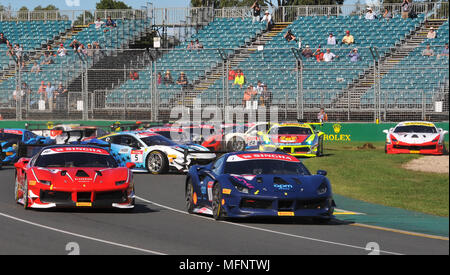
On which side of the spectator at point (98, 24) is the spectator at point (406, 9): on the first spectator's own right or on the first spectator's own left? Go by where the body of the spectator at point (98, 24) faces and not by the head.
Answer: on the first spectator's own left

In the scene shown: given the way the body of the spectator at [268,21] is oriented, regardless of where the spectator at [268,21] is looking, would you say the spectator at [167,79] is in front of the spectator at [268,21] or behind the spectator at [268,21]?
in front

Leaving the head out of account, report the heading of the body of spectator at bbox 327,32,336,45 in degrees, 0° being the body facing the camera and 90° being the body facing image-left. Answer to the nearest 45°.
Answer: approximately 0°

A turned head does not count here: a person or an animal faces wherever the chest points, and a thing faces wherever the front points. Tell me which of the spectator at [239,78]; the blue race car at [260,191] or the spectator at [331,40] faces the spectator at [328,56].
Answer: the spectator at [331,40]

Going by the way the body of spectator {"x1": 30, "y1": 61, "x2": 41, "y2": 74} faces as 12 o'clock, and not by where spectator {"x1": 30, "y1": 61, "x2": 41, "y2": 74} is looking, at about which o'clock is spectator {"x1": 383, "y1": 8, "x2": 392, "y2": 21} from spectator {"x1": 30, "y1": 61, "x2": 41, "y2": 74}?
spectator {"x1": 383, "y1": 8, "x2": 392, "y2": 21} is roughly at 9 o'clock from spectator {"x1": 30, "y1": 61, "x2": 41, "y2": 74}.

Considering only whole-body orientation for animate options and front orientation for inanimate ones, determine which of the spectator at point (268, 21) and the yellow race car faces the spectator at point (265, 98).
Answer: the spectator at point (268, 21)

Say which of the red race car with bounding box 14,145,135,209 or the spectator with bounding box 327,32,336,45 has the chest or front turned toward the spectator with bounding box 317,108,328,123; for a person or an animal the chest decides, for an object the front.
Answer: the spectator with bounding box 327,32,336,45

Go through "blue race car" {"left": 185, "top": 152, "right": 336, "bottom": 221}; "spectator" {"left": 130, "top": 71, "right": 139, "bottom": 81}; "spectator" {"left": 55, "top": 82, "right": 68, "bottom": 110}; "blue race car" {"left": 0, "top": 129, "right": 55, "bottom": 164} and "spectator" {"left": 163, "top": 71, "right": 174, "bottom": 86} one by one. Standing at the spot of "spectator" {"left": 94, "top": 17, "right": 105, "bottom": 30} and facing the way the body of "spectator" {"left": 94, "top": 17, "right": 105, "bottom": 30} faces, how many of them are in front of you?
5

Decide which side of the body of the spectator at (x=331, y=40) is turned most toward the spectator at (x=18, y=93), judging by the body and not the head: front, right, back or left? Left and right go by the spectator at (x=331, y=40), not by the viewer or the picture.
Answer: right
